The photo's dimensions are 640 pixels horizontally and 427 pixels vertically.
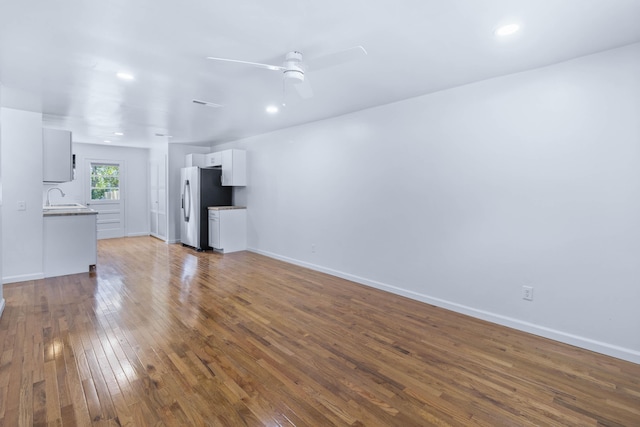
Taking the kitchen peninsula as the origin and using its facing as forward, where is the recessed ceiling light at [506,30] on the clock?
The recessed ceiling light is roughly at 2 o'clock from the kitchen peninsula.

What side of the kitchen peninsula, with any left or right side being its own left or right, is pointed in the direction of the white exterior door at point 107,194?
left

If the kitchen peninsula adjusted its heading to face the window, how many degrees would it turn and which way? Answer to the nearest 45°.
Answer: approximately 90° to its left

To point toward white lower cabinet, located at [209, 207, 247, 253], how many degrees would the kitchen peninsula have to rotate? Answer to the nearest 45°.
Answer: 0° — it already faces it

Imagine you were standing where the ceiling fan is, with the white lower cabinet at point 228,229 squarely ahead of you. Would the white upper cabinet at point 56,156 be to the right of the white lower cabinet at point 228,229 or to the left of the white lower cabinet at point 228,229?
left

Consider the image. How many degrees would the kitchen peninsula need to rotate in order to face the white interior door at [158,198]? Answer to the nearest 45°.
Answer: approximately 45° to its left

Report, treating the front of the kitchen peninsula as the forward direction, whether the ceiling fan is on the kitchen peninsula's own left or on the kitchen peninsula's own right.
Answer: on the kitchen peninsula's own right

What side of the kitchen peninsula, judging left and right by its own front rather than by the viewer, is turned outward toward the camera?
right
